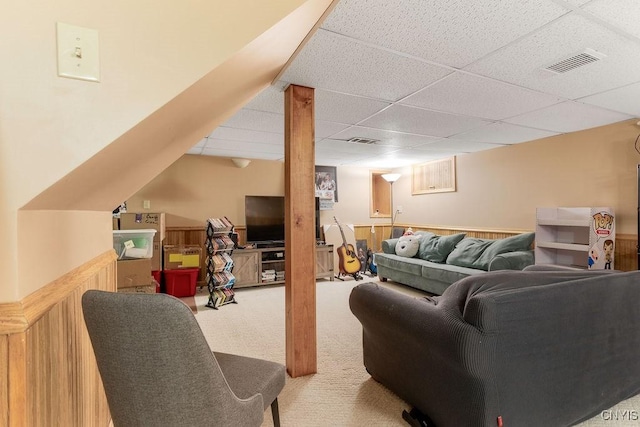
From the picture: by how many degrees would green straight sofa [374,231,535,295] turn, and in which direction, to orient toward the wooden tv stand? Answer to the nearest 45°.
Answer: approximately 45° to its right

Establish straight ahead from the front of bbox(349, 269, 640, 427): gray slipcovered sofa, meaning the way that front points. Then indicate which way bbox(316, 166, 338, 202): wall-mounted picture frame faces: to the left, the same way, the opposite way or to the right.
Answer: the opposite way

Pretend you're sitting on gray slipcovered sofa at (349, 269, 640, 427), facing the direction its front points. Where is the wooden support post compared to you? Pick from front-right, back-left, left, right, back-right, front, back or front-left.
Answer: front-left

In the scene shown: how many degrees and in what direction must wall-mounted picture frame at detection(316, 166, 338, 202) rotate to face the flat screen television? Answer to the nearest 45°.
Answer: approximately 45° to its right

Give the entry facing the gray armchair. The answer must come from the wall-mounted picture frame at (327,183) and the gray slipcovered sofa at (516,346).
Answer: the wall-mounted picture frame

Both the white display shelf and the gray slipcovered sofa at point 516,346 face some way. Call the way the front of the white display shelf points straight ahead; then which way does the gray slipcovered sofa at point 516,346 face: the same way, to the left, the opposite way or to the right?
to the right

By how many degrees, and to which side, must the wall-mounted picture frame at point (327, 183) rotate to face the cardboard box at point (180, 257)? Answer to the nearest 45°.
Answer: approximately 45° to its right

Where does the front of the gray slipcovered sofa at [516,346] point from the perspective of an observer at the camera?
facing away from the viewer and to the left of the viewer

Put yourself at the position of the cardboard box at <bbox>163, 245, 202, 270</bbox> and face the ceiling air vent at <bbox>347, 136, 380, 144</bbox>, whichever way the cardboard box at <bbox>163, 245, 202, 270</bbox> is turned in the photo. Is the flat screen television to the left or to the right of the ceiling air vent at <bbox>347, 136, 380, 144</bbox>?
left

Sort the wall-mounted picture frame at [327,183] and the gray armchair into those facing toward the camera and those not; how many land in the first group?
1

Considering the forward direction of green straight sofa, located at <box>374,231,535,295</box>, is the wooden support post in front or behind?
in front

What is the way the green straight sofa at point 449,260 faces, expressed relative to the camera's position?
facing the viewer and to the left of the viewer

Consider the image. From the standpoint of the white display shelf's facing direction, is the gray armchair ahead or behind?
ahead

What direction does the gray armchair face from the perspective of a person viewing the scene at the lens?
facing away from the viewer and to the right of the viewer

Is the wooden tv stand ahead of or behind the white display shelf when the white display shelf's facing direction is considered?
ahead

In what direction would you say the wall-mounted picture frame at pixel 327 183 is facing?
toward the camera
